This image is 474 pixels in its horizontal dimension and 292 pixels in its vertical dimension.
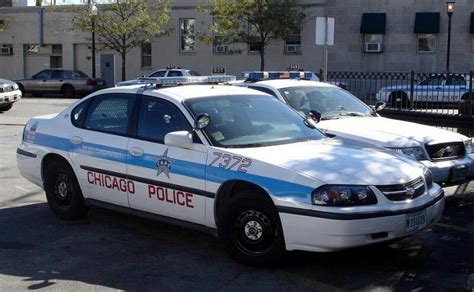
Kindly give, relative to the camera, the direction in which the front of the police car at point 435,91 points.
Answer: facing to the left of the viewer

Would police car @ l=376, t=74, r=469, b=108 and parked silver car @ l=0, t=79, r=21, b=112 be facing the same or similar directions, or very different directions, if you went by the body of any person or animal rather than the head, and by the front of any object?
very different directions

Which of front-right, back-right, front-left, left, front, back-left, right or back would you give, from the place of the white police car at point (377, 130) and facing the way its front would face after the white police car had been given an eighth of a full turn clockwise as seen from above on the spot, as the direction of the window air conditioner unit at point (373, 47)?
back

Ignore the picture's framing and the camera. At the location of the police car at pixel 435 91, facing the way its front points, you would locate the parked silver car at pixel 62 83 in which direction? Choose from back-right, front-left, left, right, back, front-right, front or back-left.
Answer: front-right

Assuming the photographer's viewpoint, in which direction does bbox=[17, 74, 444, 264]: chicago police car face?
facing the viewer and to the right of the viewer

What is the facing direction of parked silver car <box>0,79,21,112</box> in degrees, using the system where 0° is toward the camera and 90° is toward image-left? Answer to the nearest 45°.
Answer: approximately 315°

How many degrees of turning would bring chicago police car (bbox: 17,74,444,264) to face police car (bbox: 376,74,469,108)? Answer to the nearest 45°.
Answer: approximately 90° to its left

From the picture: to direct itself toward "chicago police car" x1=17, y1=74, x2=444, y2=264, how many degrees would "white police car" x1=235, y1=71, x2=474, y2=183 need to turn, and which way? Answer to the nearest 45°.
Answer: approximately 90° to its right

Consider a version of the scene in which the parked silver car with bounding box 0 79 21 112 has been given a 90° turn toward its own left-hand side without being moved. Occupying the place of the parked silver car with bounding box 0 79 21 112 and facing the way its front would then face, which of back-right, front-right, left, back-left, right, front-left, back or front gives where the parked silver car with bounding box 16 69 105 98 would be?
front-left

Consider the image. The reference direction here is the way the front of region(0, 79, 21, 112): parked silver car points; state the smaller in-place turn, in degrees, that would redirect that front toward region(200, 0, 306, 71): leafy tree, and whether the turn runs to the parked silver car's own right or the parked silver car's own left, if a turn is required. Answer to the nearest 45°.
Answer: approximately 90° to the parked silver car's own left

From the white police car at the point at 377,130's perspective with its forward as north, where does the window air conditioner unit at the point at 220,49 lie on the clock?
The window air conditioner unit is roughly at 7 o'clock from the white police car.

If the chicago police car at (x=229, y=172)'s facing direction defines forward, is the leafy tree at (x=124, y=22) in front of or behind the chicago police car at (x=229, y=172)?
behind

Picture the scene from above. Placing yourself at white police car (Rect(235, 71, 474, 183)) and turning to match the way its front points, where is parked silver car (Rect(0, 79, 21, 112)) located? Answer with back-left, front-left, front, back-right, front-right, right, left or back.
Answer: back

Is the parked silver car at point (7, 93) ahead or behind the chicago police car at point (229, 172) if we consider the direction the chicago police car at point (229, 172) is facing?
behind

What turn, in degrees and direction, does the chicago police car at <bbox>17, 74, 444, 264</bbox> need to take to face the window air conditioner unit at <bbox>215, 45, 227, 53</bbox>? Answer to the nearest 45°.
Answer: approximately 135° to its left

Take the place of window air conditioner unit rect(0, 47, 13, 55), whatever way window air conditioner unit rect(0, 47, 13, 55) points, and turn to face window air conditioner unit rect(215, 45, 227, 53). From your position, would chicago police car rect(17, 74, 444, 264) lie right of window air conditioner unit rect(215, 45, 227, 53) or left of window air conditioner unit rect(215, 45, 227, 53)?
right
